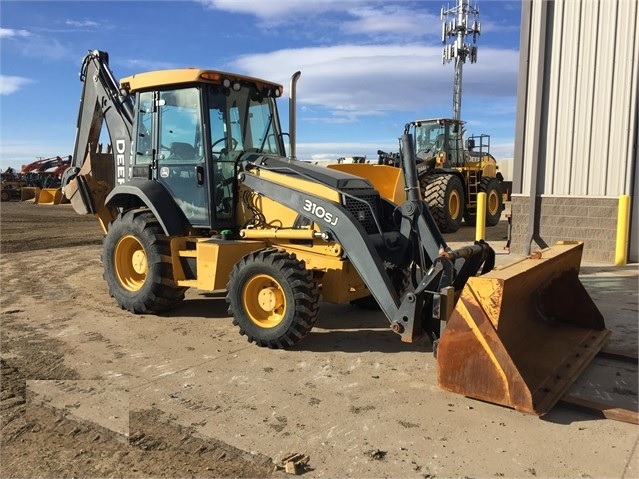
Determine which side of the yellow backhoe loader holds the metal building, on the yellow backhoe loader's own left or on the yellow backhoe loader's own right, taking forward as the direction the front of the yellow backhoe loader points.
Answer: on the yellow backhoe loader's own left

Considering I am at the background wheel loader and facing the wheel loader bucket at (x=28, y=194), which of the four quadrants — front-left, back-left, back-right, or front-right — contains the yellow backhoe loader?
back-left

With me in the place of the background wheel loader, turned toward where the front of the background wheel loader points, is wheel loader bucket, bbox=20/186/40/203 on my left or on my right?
on my right

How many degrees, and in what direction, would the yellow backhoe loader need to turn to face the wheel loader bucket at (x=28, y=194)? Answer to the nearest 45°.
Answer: approximately 180°

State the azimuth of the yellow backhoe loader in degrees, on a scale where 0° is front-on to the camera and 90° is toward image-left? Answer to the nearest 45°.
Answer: approximately 315°

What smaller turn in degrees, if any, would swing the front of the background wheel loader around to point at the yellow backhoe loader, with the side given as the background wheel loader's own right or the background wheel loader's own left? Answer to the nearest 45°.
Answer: approximately 45° to the background wheel loader's own left
